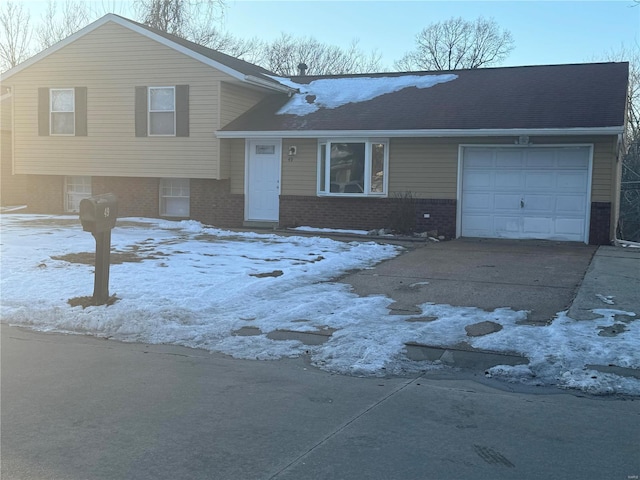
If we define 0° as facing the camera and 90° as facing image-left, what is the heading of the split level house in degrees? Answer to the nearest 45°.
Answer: approximately 0°

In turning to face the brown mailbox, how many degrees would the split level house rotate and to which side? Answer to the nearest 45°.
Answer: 0° — it already faces it
